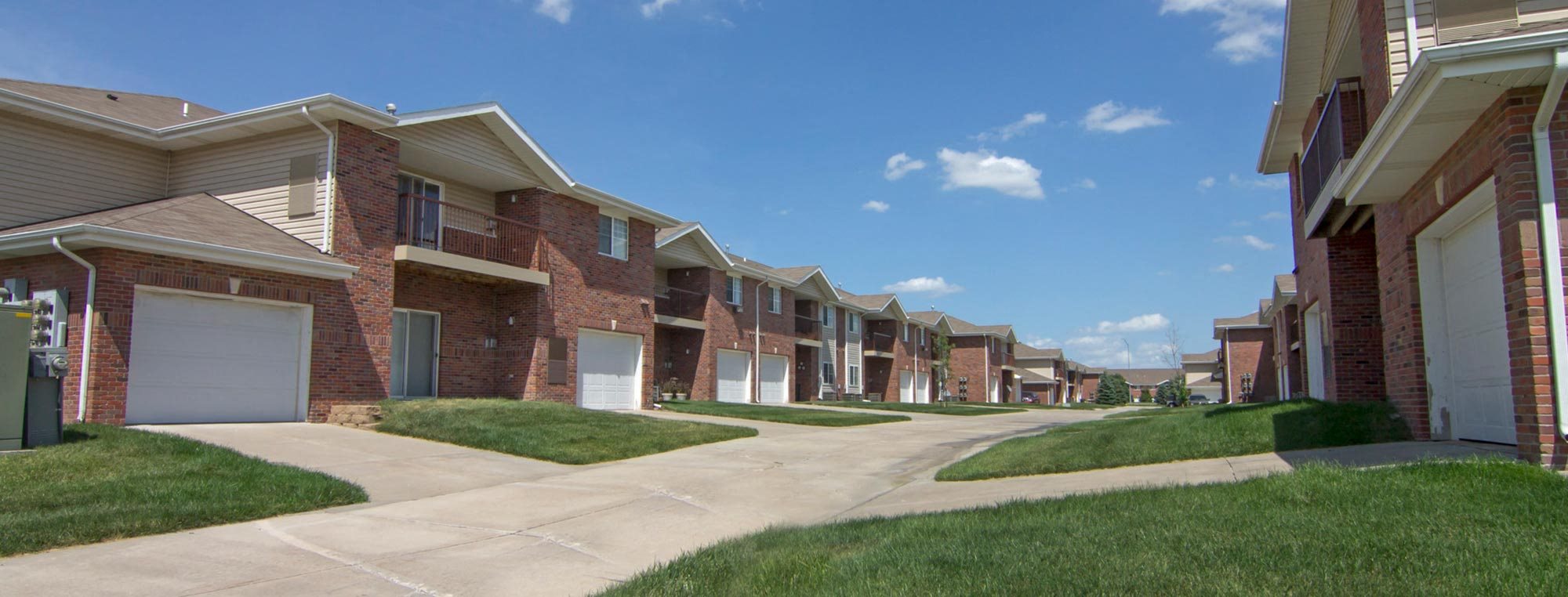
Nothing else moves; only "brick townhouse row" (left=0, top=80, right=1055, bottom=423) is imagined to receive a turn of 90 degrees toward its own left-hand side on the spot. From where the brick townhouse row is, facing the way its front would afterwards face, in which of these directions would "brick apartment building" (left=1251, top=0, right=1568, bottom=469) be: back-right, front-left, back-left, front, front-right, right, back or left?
right

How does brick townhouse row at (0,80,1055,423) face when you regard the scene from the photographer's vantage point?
facing the viewer and to the right of the viewer

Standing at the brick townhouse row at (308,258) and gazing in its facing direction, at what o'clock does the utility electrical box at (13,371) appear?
The utility electrical box is roughly at 2 o'clock from the brick townhouse row.
